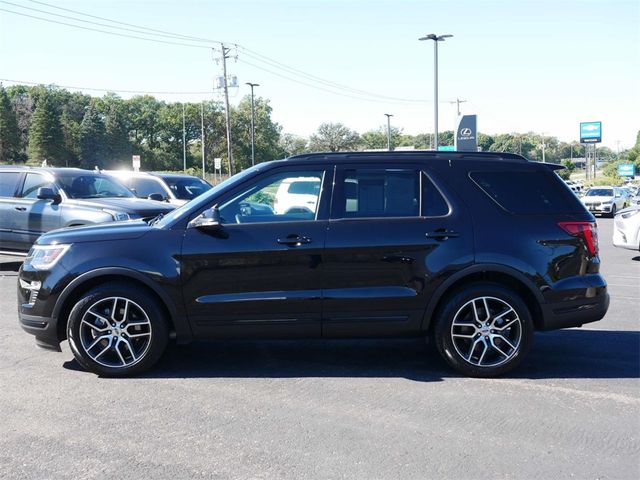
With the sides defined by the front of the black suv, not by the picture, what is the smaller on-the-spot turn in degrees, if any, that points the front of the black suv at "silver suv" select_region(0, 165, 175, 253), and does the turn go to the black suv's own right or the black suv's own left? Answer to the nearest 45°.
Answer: approximately 45° to the black suv's own right

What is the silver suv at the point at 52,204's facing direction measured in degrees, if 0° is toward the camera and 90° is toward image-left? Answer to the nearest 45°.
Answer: approximately 315°

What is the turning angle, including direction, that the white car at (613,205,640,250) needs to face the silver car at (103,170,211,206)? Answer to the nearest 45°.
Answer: approximately 45° to its right

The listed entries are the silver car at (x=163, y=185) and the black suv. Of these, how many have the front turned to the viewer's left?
1

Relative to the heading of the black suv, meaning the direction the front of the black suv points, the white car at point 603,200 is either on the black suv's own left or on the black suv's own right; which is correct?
on the black suv's own right

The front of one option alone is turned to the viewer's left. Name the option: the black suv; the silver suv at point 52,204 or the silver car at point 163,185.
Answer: the black suv

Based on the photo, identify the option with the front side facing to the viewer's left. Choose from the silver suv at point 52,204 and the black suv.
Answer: the black suv

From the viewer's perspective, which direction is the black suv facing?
to the viewer's left

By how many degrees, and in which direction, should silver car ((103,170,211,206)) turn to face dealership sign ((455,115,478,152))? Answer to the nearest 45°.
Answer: approximately 90° to its left

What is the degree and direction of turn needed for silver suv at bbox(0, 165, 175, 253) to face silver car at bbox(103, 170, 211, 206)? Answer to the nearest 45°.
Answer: approximately 90° to its left
